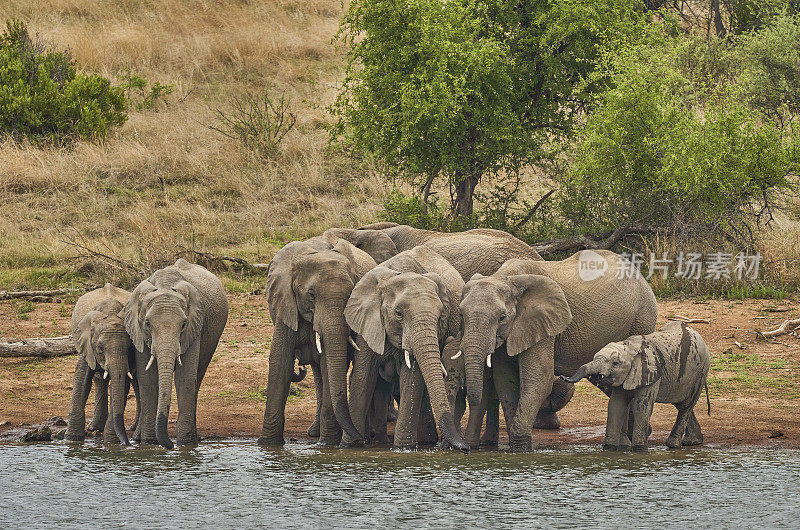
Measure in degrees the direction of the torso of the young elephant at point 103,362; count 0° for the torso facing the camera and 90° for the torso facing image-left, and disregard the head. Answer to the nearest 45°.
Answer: approximately 0°

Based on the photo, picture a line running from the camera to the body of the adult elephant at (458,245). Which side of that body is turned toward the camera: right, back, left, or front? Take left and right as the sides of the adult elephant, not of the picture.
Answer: left

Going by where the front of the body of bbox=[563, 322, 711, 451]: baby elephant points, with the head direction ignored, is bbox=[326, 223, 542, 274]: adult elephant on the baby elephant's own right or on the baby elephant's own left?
on the baby elephant's own right

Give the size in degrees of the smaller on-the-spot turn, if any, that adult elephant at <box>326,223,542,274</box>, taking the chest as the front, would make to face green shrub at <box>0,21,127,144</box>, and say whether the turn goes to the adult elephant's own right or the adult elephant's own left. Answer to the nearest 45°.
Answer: approximately 45° to the adult elephant's own right

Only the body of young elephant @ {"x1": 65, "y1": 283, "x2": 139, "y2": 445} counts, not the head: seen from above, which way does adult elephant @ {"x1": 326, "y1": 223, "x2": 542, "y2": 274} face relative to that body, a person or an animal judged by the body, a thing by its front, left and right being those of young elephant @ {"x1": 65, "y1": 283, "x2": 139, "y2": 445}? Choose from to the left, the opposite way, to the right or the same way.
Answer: to the right

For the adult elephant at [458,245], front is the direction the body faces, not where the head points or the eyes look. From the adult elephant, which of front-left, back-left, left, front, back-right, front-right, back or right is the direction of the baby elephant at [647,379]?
back-left

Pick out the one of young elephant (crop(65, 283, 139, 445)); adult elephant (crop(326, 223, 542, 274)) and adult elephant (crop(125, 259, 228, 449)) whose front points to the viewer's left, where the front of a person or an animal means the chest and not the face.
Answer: adult elephant (crop(326, 223, 542, 274))

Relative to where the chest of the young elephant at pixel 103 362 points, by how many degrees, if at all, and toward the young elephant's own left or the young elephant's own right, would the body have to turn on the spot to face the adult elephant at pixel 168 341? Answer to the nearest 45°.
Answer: approximately 45° to the young elephant's own left

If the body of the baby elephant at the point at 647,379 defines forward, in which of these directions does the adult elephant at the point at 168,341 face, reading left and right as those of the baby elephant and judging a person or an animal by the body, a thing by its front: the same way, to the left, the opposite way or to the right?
to the left

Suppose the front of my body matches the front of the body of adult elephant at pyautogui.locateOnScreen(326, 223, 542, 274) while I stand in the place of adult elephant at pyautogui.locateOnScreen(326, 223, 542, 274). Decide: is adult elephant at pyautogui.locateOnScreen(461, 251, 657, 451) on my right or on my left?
on my left

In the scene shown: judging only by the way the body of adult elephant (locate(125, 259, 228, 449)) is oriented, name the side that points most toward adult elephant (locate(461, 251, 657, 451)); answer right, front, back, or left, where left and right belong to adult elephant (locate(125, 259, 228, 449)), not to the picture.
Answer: left

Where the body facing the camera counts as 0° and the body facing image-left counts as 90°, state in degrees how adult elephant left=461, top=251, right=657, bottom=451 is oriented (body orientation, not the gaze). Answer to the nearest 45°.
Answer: approximately 45°

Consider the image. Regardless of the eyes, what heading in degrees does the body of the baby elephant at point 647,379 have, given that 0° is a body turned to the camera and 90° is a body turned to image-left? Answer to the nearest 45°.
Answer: approximately 45°
